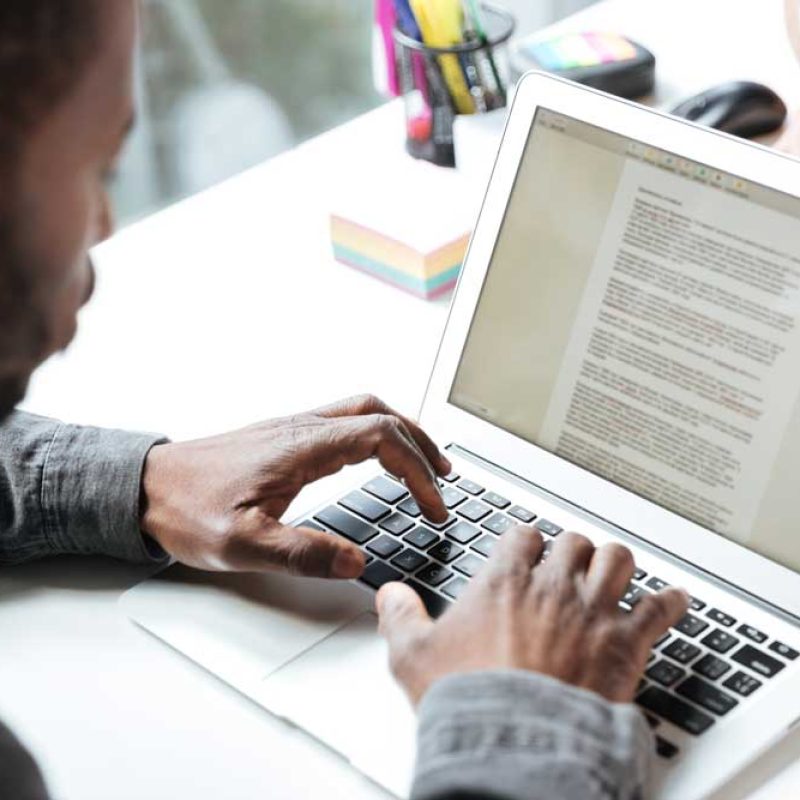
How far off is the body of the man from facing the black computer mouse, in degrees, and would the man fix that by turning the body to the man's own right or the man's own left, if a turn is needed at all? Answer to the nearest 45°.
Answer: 0° — they already face it

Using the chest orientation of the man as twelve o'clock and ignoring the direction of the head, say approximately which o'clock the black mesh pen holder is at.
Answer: The black mesh pen holder is roughly at 11 o'clock from the man.

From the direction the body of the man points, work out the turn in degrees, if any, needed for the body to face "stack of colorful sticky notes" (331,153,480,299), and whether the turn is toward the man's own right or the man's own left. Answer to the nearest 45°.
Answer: approximately 45° to the man's own left

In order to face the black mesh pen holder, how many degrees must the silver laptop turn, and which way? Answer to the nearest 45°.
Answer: approximately 135° to its right

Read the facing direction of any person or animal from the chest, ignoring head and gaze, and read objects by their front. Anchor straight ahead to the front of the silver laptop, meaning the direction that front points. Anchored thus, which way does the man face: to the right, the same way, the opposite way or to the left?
the opposite way

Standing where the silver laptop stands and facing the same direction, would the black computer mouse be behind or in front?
behind

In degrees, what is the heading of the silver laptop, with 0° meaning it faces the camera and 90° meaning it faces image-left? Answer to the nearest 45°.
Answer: approximately 45°
